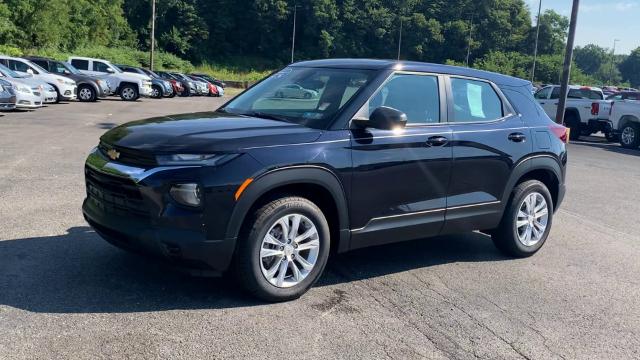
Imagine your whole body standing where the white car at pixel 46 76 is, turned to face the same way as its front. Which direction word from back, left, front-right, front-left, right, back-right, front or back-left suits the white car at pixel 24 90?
front-right

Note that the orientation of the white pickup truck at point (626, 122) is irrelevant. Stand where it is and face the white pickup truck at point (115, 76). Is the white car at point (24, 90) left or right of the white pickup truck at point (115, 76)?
left

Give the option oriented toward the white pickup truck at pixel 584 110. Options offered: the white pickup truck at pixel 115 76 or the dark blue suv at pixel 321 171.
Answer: the white pickup truck at pixel 115 76

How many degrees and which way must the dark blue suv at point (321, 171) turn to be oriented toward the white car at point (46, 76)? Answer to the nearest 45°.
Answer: approximately 90° to its right

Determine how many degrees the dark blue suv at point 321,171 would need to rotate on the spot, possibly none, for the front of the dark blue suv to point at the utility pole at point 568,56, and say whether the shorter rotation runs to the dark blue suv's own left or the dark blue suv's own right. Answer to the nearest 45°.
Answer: approximately 180°

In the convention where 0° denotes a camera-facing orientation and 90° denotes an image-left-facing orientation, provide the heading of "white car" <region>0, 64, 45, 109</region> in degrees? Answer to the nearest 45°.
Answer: approximately 315°

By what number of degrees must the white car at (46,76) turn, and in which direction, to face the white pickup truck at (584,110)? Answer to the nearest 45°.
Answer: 0° — it already faces it

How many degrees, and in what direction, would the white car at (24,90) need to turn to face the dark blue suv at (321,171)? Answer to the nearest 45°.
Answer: approximately 45° to its right
